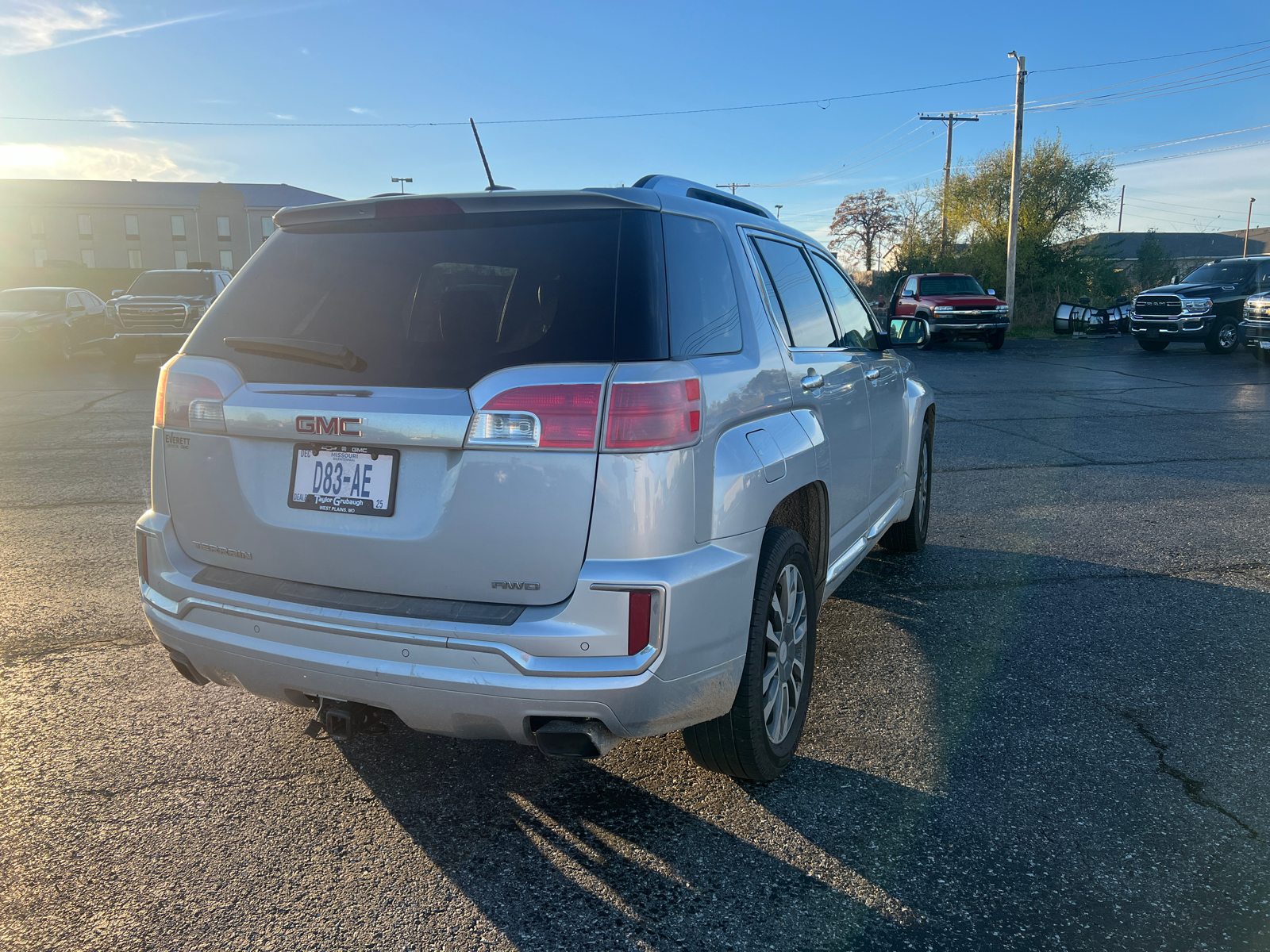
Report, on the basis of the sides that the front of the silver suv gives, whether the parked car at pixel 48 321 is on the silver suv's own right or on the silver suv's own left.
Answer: on the silver suv's own left

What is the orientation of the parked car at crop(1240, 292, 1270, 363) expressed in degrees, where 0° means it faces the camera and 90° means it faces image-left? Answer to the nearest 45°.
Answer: approximately 45°

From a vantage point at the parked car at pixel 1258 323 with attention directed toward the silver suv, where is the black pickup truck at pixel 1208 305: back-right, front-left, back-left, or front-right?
back-right

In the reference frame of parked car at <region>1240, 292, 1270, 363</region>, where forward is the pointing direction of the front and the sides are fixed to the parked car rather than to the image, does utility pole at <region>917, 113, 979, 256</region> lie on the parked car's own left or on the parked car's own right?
on the parked car's own right

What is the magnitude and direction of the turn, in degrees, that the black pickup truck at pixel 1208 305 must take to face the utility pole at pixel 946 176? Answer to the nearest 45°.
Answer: approximately 90° to its right

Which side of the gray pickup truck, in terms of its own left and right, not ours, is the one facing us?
front

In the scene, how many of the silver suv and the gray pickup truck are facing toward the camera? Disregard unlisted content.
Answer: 1

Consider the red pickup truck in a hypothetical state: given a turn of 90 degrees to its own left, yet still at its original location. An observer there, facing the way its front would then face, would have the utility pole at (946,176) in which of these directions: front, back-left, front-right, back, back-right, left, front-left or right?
front-left

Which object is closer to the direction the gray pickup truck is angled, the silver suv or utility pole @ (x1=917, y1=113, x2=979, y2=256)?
the silver suv

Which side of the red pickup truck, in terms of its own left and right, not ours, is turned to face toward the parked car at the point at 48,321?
right
